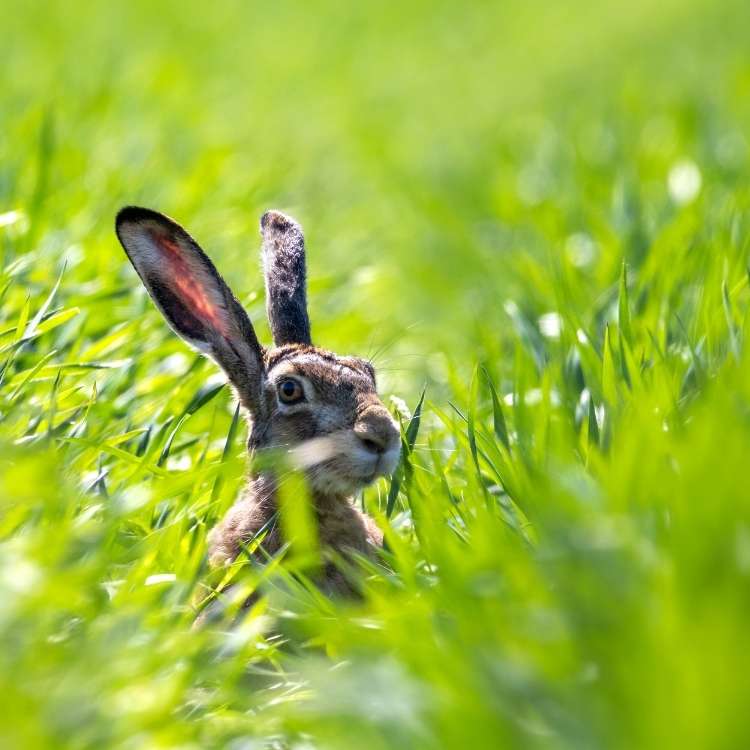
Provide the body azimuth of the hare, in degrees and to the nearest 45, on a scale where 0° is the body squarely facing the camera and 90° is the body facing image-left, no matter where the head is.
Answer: approximately 315°
